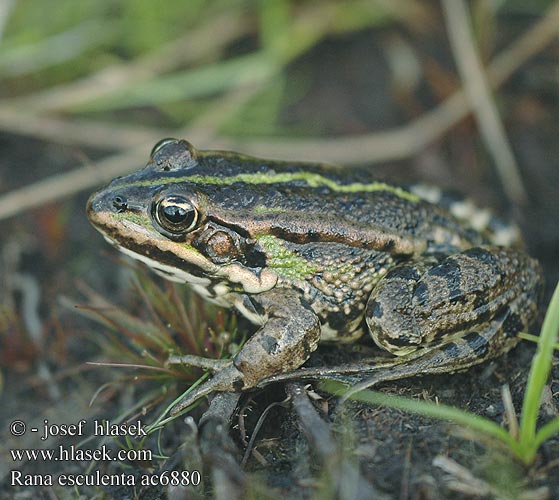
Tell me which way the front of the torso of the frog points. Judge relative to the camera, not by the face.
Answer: to the viewer's left
